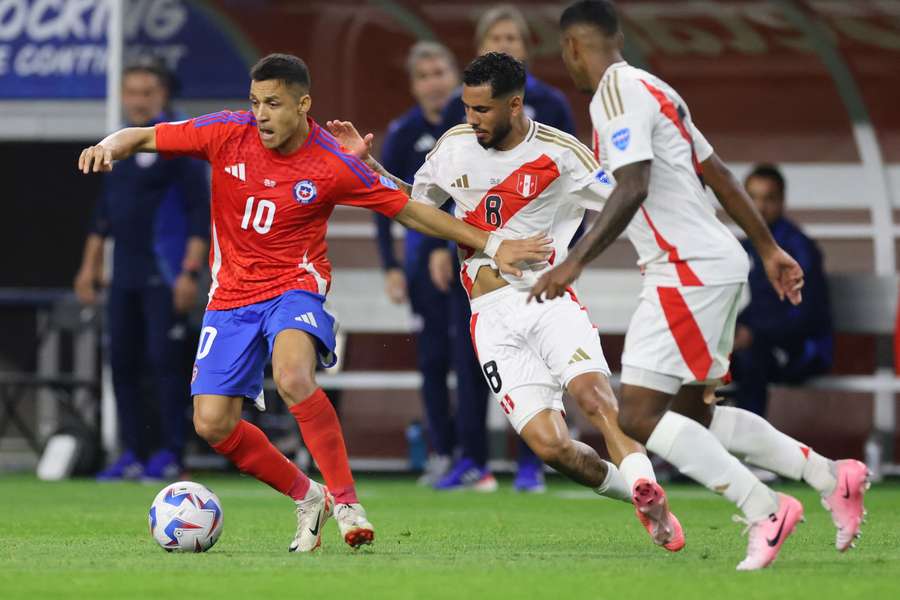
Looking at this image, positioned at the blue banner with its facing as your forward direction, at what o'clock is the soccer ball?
The soccer ball is roughly at 12 o'clock from the blue banner.

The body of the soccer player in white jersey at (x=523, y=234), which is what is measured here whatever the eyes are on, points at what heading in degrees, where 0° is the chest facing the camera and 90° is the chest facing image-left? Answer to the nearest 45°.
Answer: approximately 45°

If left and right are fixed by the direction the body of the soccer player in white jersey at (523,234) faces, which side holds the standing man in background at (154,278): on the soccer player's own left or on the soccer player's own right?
on the soccer player's own right

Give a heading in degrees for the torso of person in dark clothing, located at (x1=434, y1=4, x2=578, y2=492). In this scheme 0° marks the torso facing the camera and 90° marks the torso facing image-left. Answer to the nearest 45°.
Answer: approximately 0°

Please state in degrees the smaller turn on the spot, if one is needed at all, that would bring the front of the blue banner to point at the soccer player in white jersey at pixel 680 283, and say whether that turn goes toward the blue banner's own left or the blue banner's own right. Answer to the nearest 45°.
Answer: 0° — it already faces them

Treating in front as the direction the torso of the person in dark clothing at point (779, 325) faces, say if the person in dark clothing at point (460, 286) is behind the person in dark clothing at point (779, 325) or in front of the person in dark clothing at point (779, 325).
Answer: in front

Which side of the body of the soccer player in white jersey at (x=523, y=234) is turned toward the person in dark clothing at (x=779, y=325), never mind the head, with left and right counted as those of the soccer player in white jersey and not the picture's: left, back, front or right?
back

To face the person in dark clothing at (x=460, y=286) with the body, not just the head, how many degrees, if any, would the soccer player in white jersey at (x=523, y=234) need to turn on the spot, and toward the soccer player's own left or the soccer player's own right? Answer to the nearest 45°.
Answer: approximately 135° to the soccer player's own right

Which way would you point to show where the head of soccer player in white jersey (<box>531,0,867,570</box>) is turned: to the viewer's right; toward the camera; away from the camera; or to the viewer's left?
to the viewer's left

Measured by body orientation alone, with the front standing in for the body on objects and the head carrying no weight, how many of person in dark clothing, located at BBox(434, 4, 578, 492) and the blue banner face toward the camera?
2
